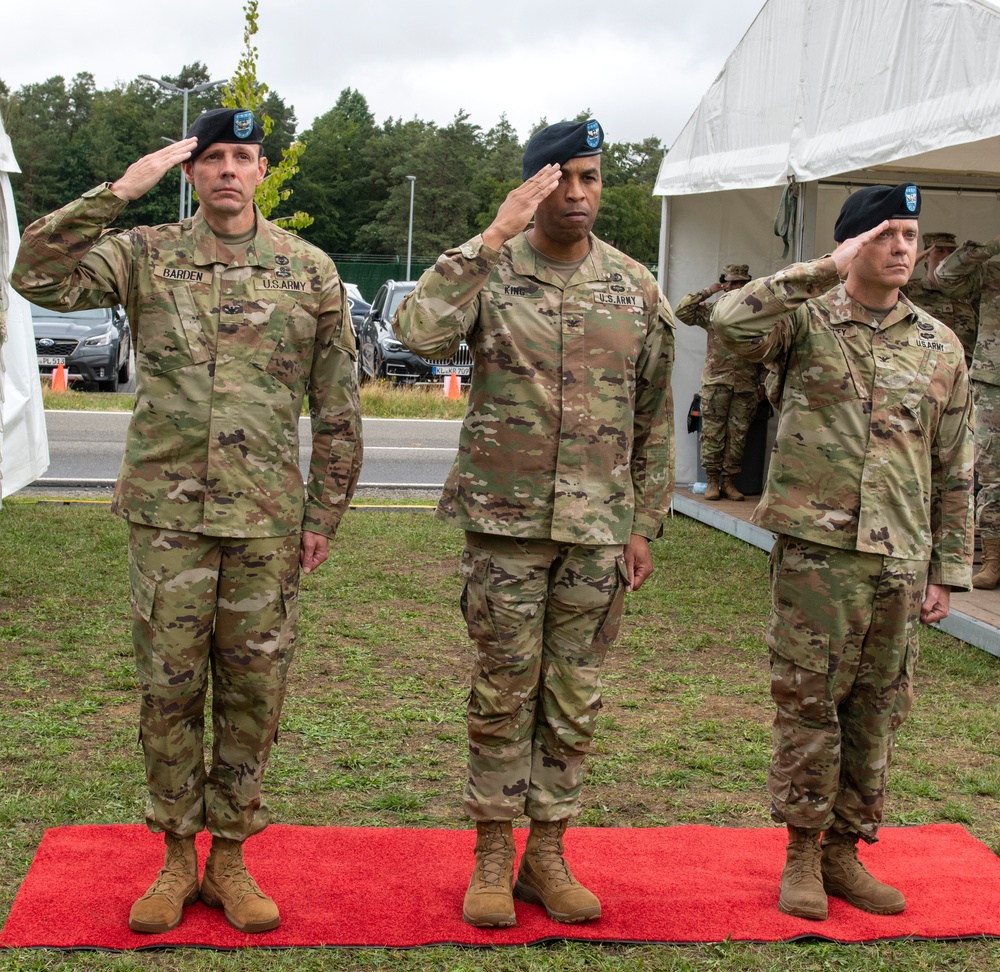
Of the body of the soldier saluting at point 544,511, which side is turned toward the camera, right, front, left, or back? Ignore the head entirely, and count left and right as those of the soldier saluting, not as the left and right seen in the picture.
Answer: front

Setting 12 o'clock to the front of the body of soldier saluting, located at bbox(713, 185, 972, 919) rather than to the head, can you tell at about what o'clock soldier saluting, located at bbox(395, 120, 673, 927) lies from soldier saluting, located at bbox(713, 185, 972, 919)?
soldier saluting, located at bbox(395, 120, 673, 927) is roughly at 4 o'clock from soldier saluting, located at bbox(713, 185, 972, 919).

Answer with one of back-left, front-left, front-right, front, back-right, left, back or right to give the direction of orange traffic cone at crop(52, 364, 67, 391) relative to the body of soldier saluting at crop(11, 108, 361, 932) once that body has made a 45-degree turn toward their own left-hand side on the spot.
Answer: back-left

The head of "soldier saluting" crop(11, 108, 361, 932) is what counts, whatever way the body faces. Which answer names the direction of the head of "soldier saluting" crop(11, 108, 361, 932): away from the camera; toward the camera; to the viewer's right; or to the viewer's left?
toward the camera

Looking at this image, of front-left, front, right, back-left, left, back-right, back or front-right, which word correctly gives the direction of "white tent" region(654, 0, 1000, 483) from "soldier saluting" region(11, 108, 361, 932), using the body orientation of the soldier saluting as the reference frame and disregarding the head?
back-left

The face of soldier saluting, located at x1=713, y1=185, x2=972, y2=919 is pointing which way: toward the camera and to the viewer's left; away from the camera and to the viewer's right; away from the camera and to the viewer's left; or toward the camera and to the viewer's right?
toward the camera and to the viewer's right

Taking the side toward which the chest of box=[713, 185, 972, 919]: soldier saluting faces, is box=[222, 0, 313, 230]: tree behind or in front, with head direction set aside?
behind

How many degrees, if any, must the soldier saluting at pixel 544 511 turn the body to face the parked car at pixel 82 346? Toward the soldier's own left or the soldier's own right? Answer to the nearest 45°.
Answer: approximately 135° to the soldier's own right

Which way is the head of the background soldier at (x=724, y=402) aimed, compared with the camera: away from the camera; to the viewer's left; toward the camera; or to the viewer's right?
toward the camera

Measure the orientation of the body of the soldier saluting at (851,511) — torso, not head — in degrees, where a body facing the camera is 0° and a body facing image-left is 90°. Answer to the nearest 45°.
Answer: approximately 315°

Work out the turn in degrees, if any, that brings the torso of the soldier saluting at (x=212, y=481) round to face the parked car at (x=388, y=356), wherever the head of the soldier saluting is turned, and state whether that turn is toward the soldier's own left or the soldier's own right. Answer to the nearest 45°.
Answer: approximately 180°

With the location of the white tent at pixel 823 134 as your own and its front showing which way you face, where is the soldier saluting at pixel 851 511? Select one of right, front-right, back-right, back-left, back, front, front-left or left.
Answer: front-left
